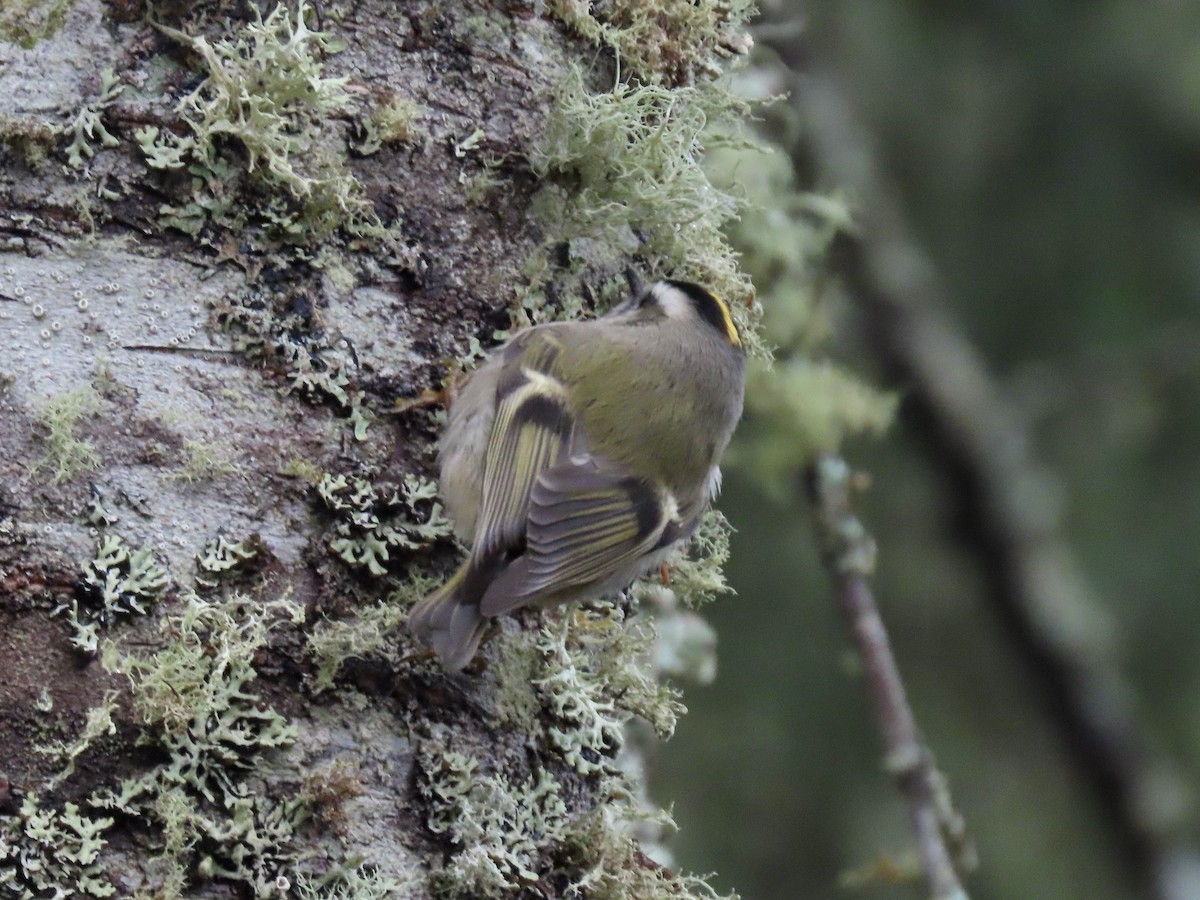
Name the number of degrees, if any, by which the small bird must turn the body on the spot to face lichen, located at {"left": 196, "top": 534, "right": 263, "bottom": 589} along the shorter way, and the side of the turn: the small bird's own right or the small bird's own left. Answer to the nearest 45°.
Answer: approximately 180°

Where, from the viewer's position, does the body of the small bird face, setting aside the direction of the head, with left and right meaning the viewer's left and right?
facing away from the viewer and to the right of the viewer

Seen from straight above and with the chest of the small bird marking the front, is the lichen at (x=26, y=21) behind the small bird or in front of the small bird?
behind

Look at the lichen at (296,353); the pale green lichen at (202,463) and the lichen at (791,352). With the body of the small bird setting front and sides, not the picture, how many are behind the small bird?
2

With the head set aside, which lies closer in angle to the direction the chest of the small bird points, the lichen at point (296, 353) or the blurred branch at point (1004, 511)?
the blurred branch

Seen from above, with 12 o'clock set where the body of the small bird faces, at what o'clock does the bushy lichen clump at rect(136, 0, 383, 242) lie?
The bushy lichen clump is roughly at 7 o'clock from the small bird.

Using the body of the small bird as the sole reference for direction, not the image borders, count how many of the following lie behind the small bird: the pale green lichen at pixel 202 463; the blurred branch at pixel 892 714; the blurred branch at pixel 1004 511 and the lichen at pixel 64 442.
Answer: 2

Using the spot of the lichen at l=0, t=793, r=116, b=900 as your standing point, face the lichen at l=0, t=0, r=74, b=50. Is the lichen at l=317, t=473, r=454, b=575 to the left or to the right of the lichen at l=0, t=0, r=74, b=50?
right

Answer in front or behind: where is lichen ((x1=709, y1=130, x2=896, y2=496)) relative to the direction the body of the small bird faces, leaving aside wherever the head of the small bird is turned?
in front

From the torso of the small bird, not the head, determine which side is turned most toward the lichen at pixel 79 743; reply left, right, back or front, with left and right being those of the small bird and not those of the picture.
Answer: back
